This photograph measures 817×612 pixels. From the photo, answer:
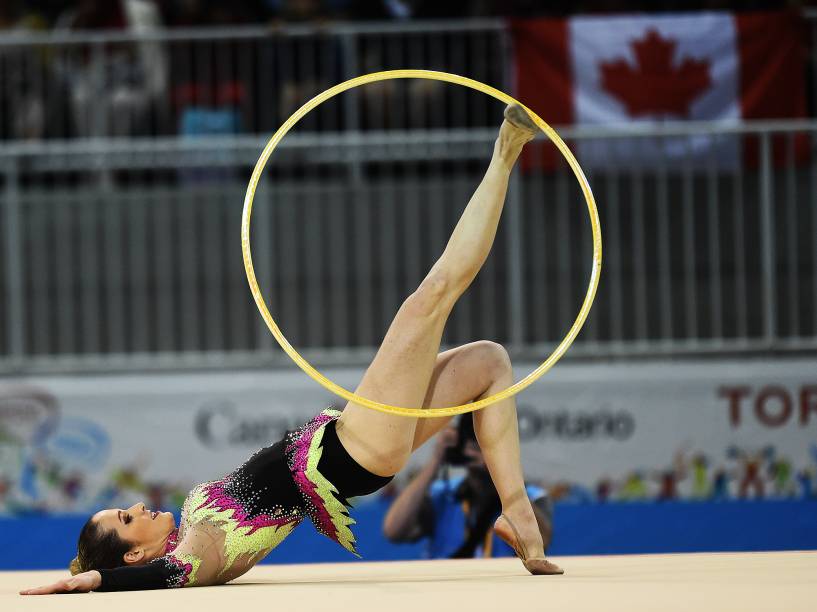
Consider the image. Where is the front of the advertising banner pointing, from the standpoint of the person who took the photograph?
facing the viewer

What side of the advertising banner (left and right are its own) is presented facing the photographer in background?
front

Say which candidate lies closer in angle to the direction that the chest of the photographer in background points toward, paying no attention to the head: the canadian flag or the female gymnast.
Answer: the female gymnast

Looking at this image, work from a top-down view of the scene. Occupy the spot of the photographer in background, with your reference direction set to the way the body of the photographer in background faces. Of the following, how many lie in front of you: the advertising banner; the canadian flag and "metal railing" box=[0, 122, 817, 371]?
0

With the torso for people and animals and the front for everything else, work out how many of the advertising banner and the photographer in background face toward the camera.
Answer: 2

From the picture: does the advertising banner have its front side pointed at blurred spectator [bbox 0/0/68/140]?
no

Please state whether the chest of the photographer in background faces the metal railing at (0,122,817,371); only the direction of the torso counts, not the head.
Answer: no

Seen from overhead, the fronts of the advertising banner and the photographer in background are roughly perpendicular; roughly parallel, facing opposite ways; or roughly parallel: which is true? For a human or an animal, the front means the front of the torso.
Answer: roughly parallel

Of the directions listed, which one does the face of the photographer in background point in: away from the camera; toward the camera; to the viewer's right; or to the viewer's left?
toward the camera

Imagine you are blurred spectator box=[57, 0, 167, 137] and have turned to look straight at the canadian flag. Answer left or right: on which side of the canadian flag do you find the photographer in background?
right

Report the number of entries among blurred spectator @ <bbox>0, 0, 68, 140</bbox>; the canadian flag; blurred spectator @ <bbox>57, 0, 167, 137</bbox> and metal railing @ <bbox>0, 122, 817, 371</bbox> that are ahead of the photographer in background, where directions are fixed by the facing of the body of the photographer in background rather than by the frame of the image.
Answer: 0

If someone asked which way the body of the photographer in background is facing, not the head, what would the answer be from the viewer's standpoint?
toward the camera

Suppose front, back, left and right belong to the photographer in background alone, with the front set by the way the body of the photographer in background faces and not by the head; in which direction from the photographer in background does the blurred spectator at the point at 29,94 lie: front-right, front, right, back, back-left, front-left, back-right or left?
back-right

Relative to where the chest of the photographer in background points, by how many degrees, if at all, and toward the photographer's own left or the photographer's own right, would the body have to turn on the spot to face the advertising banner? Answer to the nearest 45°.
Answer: approximately 180°

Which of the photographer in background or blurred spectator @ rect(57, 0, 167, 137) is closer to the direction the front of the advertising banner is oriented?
the photographer in background
